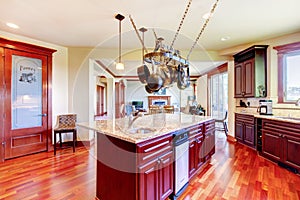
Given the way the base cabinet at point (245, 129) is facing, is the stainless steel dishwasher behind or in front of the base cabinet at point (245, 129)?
in front

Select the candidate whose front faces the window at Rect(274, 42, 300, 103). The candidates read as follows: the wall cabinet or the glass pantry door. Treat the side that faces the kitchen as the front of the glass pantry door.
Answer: the glass pantry door

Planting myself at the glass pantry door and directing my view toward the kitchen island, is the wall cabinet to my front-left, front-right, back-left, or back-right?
front-left

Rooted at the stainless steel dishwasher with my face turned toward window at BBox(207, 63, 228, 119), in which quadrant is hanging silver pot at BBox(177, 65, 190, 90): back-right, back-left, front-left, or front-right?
front-left

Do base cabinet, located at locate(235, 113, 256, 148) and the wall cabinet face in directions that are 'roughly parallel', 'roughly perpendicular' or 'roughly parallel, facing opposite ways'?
roughly parallel

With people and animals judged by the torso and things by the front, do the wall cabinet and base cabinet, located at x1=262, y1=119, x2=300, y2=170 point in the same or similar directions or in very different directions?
same or similar directions

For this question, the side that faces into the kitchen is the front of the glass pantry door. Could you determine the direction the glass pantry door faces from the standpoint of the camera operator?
facing the viewer and to the right of the viewer

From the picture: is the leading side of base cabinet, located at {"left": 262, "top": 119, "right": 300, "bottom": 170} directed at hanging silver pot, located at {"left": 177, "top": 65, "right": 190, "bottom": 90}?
yes

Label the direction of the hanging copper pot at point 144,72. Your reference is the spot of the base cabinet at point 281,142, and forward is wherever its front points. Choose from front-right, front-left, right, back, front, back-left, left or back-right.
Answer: front

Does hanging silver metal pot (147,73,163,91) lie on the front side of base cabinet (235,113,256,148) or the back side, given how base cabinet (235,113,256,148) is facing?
on the front side

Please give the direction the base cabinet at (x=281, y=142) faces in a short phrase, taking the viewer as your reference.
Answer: facing the viewer and to the left of the viewer

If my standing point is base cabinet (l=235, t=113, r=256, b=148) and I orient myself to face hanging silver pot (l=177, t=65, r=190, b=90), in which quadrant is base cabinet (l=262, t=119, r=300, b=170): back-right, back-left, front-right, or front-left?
front-left

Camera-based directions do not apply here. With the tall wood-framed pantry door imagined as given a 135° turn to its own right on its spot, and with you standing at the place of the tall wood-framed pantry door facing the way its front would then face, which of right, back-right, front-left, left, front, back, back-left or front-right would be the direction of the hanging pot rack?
back-left
